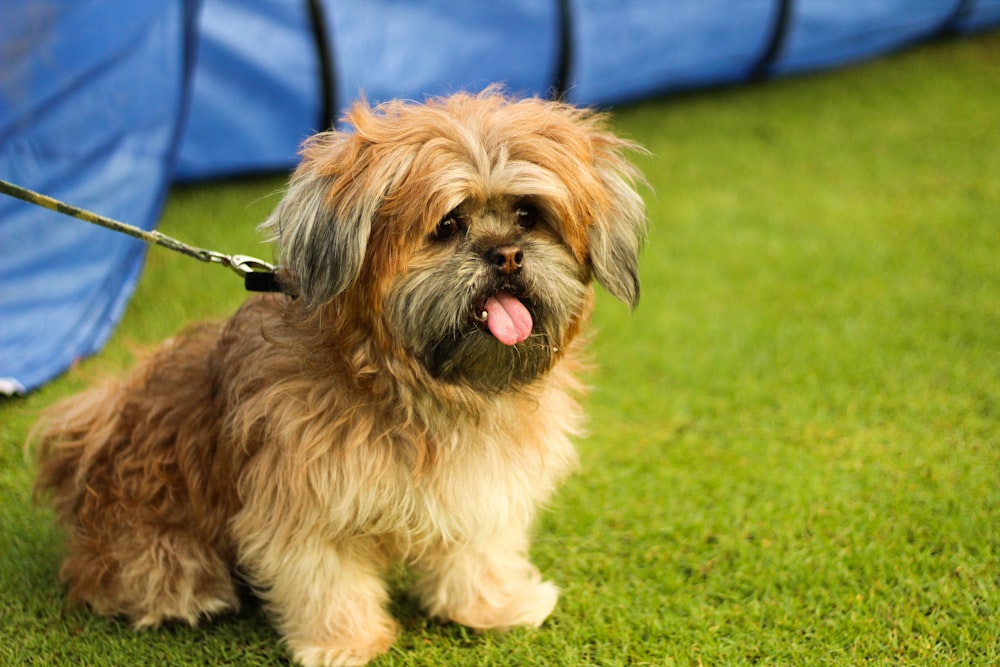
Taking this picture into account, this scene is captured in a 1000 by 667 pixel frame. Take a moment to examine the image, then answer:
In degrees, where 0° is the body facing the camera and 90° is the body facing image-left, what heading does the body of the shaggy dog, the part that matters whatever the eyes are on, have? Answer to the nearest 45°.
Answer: approximately 315°
